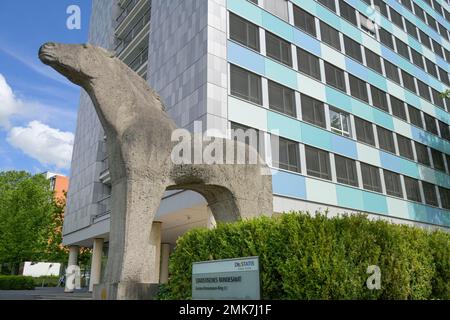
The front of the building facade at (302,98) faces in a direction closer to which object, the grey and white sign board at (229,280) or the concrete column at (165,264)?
the grey and white sign board

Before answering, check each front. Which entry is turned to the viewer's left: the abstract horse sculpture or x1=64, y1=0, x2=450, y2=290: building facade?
the abstract horse sculpture

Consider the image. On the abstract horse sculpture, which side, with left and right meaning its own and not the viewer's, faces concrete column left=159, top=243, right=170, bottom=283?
right

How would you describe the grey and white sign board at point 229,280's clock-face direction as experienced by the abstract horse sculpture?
The grey and white sign board is roughly at 8 o'clock from the abstract horse sculpture.

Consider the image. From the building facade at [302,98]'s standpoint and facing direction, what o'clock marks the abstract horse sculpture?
The abstract horse sculpture is roughly at 2 o'clock from the building facade.

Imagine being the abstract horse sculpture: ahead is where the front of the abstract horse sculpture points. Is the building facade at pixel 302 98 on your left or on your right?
on your right

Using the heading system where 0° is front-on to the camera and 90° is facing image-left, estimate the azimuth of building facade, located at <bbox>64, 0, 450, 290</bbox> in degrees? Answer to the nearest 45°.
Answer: approximately 315°

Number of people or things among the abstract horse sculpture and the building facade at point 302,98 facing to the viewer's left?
1

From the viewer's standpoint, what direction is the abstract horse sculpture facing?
to the viewer's left
